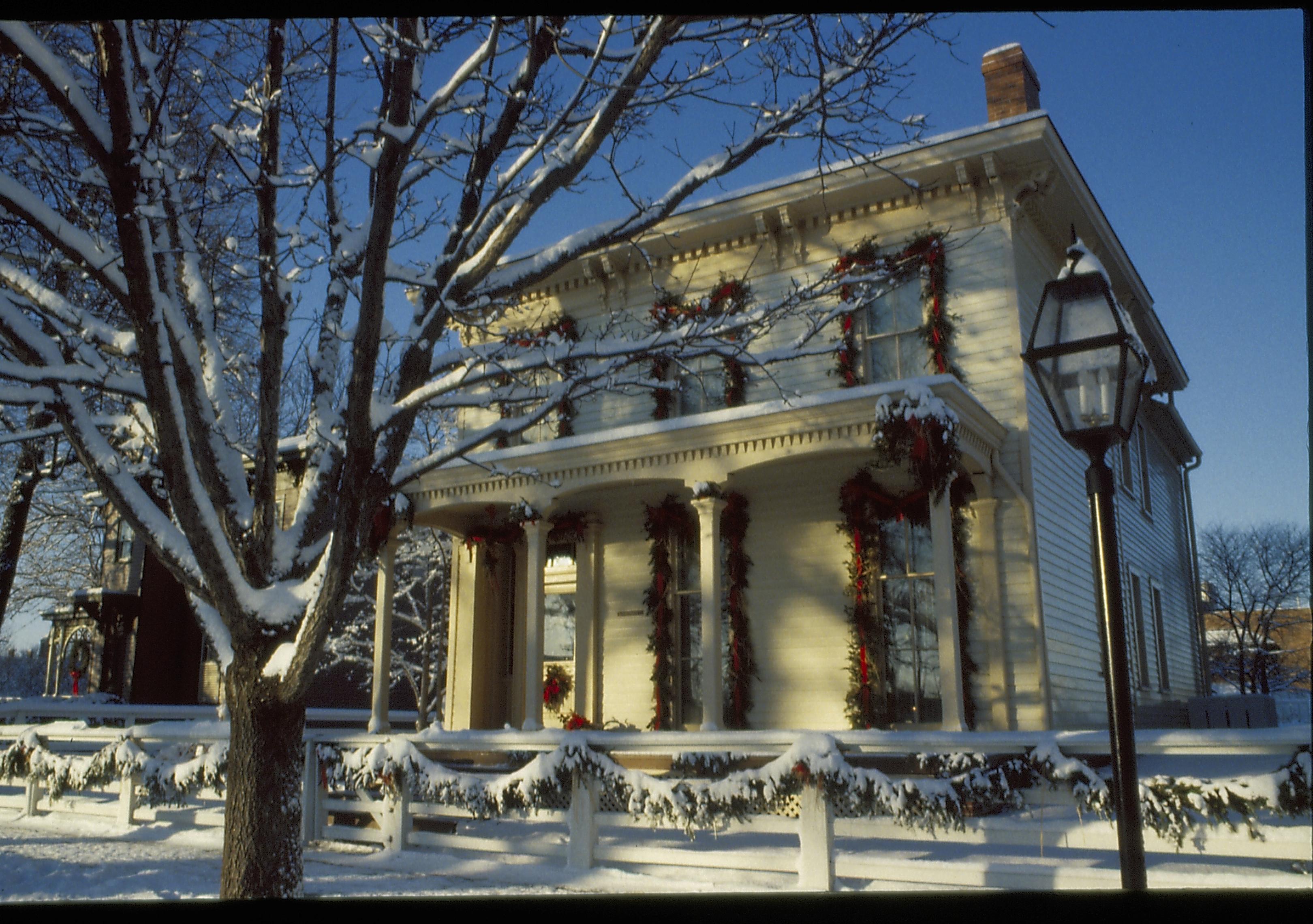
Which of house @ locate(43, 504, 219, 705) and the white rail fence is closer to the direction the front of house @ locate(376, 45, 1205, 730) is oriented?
the white rail fence

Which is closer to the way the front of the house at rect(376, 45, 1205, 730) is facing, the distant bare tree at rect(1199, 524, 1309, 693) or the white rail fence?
the white rail fence

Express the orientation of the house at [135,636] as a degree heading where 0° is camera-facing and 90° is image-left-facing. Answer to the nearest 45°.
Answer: approximately 45°

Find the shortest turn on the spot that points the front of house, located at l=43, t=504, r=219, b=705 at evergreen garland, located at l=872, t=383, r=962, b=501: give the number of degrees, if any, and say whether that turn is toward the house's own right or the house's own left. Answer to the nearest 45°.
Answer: approximately 45° to the house's own left

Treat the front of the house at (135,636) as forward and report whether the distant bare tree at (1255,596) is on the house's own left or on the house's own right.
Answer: on the house's own left

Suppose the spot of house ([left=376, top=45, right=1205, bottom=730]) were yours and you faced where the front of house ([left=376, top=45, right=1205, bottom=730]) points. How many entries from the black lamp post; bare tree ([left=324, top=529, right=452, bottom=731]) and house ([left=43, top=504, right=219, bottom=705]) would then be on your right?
2

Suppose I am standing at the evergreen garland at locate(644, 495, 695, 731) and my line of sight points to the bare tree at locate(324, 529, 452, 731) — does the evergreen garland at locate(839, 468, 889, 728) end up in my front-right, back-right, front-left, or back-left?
back-right
